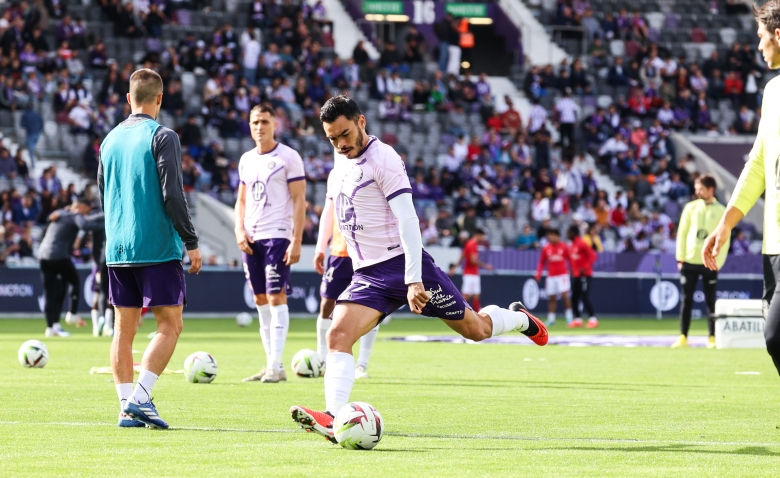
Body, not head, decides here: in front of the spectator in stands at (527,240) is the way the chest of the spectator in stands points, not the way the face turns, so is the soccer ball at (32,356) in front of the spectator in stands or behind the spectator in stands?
in front

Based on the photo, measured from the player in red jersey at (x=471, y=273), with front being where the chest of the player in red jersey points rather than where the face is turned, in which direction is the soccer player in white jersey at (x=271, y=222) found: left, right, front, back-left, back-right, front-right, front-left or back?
right

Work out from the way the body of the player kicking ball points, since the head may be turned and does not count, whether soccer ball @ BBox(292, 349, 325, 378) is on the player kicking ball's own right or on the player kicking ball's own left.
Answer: on the player kicking ball's own right

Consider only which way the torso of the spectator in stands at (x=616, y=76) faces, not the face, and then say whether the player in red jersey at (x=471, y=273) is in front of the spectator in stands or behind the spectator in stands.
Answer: in front

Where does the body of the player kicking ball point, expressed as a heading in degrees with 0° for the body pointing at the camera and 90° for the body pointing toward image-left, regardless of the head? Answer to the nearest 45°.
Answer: approximately 45°

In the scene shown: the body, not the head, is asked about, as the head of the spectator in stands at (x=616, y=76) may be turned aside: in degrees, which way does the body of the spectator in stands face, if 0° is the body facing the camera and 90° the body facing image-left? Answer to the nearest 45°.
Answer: approximately 0°

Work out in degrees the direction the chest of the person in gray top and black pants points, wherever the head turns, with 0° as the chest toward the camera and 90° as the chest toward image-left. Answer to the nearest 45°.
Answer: approximately 270°

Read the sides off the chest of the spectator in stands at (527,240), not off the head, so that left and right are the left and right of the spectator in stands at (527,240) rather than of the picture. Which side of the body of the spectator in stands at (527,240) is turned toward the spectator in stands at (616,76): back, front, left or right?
back

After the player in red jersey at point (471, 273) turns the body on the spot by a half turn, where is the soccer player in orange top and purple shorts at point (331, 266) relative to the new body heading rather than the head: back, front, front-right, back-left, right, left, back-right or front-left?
left
